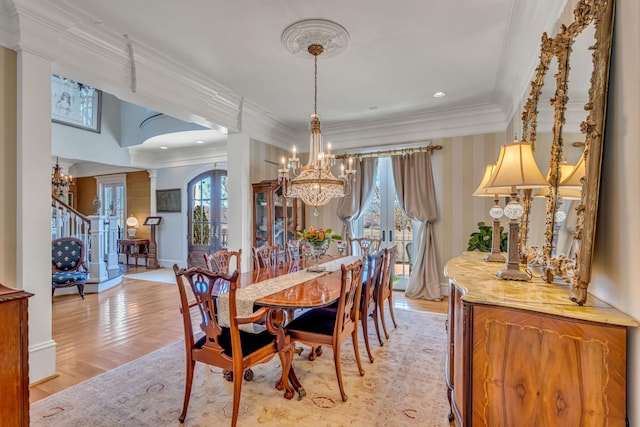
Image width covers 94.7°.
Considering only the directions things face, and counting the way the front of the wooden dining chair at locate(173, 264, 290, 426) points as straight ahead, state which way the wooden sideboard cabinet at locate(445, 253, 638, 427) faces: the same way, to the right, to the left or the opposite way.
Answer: to the left

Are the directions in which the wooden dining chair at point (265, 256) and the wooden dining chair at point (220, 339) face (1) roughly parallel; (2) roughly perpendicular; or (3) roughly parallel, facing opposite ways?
roughly perpendicular

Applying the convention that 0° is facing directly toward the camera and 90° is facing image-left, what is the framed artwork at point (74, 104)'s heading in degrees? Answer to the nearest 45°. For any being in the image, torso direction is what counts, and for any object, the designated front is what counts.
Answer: approximately 315°

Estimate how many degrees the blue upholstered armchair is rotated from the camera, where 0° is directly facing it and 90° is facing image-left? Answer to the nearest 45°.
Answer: approximately 0°

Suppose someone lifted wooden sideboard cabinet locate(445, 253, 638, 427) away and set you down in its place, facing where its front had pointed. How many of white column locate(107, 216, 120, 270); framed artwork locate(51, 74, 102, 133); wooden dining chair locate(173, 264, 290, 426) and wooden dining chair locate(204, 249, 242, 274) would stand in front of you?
4

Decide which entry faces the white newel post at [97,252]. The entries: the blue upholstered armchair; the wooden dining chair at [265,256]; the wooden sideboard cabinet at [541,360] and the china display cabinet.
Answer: the wooden sideboard cabinet

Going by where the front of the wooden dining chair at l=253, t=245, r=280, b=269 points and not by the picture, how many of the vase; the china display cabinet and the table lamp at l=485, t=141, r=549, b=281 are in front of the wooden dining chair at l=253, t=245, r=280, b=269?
2

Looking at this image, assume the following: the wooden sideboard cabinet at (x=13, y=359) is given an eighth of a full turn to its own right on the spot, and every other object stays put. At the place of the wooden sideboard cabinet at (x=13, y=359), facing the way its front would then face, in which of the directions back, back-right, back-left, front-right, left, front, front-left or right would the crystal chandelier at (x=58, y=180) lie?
back-left

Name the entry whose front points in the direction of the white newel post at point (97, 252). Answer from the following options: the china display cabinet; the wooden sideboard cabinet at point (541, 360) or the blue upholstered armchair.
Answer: the wooden sideboard cabinet

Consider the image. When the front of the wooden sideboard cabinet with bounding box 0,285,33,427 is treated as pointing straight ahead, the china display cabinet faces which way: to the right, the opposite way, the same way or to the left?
to the right

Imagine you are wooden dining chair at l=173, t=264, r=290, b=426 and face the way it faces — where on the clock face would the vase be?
The vase is roughly at 12 o'clock from the wooden dining chair.
